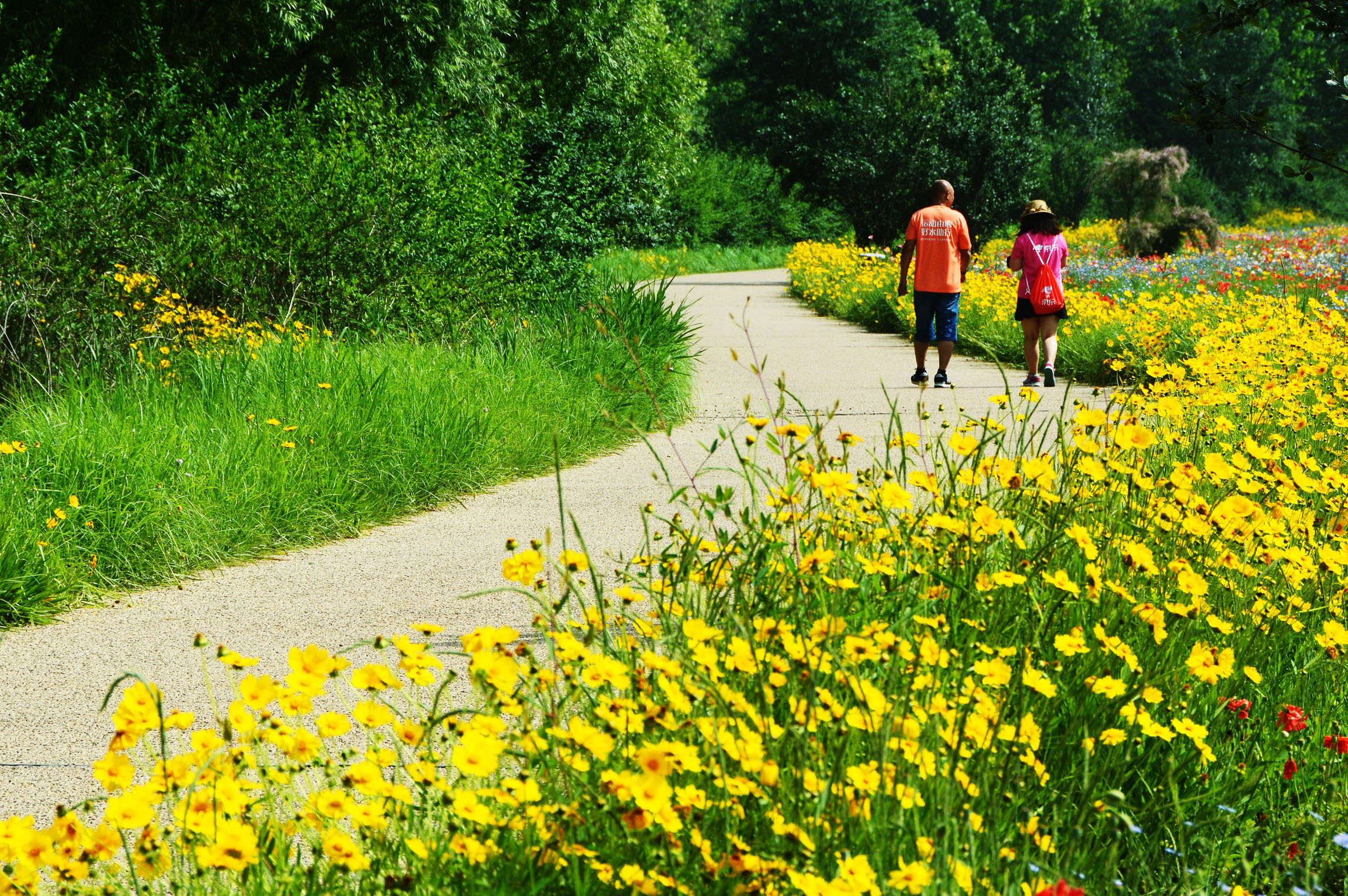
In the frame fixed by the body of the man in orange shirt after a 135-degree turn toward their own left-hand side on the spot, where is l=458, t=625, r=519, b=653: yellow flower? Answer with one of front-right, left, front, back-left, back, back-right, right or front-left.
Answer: front-left

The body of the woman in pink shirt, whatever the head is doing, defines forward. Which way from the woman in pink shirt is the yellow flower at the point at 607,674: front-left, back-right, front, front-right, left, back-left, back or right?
back

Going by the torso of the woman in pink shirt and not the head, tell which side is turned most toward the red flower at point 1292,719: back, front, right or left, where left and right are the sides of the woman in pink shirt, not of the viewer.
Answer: back

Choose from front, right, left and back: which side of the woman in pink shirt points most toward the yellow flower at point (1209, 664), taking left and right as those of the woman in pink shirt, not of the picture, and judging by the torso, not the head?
back

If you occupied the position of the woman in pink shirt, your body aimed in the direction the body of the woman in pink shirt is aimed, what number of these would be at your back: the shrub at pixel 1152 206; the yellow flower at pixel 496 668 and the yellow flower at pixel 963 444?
2

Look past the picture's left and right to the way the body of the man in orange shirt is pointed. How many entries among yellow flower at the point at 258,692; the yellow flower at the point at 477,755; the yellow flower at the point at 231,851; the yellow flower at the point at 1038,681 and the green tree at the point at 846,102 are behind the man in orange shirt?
4

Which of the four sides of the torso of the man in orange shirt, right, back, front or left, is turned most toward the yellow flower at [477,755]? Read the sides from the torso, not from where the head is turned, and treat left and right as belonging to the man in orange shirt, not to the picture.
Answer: back

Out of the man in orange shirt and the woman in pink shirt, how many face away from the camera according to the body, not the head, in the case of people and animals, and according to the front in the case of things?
2

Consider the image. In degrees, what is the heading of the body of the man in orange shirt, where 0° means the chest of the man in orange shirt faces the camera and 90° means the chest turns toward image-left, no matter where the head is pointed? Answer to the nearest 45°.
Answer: approximately 180°

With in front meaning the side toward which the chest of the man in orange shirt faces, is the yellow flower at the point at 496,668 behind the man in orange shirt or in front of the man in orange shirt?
behind

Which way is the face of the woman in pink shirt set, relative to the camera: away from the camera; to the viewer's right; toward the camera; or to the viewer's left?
away from the camera

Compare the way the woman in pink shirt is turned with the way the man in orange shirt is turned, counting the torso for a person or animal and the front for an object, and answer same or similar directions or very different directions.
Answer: same or similar directions

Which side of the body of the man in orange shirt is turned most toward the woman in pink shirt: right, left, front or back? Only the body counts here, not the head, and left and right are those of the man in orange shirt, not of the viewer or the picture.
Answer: right

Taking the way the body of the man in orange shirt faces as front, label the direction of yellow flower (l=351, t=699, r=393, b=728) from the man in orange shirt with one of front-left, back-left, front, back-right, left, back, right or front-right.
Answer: back

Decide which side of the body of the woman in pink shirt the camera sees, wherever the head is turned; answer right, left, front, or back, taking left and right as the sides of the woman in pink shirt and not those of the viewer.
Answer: back

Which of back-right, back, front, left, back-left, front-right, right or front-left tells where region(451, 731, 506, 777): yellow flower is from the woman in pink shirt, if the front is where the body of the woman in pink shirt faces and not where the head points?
back

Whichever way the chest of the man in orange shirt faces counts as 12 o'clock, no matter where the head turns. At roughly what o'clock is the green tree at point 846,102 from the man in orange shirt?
The green tree is roughly at 12 o'clock from the man in orange shirt.

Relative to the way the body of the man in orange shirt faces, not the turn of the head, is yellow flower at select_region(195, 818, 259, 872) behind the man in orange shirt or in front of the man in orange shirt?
behind

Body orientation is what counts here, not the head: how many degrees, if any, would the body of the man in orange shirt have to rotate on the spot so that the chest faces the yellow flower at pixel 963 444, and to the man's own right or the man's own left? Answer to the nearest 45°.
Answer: approximately 180°

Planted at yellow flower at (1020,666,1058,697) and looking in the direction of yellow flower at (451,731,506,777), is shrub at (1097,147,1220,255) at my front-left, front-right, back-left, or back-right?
back-right
